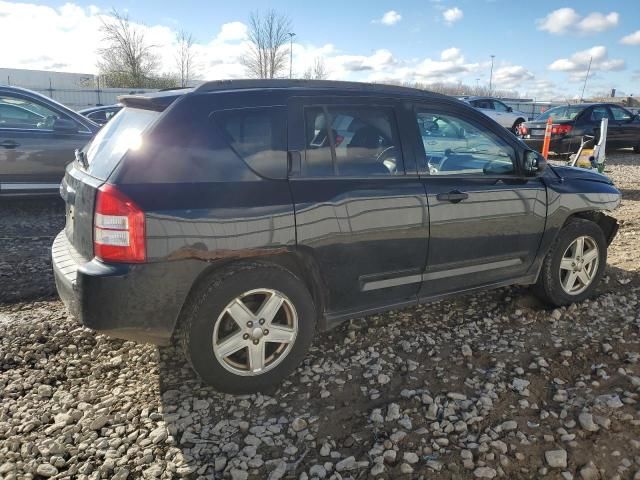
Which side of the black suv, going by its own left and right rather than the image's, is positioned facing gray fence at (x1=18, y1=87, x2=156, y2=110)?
left

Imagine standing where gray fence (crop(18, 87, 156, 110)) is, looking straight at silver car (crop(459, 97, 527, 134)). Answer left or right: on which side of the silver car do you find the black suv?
right

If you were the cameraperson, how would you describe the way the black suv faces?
facing away from the viewer and to the right of the viewer

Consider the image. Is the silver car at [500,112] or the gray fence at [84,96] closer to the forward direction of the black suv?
the silver car

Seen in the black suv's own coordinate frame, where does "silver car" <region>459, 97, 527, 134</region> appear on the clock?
The silver car is roughly at 11 o'clock from the black suv.

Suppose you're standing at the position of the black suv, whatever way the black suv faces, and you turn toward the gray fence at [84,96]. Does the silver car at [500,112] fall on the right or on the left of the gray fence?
right
